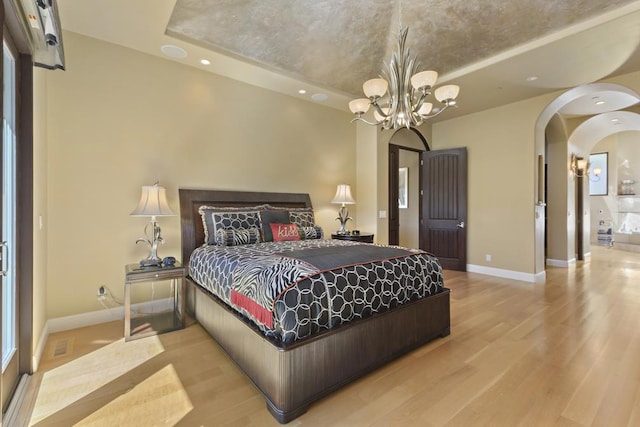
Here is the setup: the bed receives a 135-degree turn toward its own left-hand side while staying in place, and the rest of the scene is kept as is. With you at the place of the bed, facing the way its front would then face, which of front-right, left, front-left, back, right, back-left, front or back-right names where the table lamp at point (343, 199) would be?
front

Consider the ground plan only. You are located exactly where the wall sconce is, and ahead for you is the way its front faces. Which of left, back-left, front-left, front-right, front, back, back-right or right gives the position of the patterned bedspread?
front-right

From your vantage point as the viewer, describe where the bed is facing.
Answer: facing the viewer and to the right of the viewer

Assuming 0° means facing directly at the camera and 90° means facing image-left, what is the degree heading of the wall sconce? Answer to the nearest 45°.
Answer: approximately 315°

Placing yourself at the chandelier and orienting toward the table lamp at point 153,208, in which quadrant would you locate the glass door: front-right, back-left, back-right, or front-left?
front-left

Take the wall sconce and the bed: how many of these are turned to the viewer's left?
0

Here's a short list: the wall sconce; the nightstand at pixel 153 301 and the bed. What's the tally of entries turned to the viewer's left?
0

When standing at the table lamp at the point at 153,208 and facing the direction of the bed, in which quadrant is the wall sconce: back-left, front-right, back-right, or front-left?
front-left
